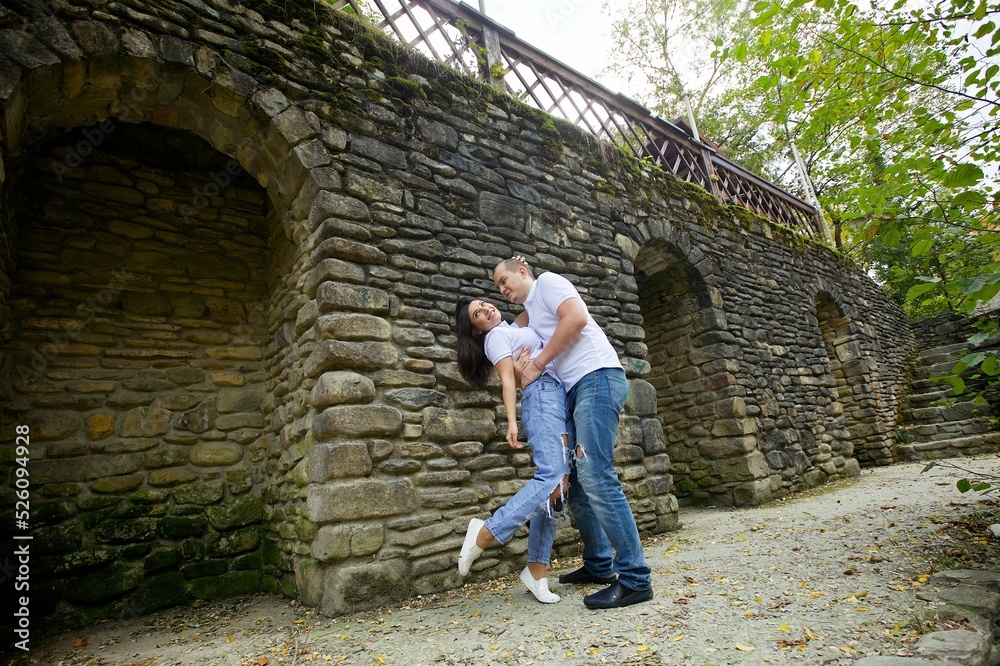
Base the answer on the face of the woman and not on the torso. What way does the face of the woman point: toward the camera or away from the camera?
toward the camera

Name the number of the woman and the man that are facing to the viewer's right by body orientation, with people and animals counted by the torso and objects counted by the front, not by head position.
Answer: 1

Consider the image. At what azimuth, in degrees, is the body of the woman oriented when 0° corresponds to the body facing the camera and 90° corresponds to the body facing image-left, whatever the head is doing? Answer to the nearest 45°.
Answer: approximately 270°

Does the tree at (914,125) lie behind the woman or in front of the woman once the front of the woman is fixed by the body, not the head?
in front

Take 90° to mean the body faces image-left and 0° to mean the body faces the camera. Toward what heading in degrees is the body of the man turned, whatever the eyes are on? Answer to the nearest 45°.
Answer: approximately 90°

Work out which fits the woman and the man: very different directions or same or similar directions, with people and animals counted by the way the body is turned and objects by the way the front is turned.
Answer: very different directions

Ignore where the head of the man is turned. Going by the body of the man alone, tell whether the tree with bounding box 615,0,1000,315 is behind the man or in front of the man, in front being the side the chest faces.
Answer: behind
